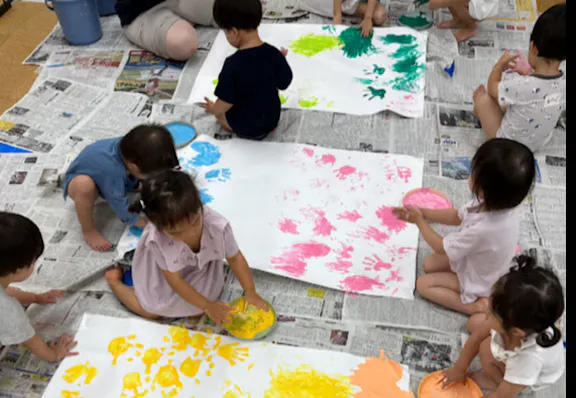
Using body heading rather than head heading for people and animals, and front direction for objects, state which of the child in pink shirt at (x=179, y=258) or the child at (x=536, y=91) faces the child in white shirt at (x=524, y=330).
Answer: the child in pink shirt

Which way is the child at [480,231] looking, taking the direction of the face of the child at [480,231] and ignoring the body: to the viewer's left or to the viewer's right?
to the viewer's left

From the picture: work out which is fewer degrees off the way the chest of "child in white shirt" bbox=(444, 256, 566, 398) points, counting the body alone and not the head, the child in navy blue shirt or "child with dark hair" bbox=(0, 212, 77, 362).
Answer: the child with dark hair

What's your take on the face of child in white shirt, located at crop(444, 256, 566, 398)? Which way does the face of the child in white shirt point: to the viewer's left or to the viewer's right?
to the viewer's left

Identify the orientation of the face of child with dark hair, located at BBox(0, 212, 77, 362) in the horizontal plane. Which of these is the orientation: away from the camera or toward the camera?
away from the camera

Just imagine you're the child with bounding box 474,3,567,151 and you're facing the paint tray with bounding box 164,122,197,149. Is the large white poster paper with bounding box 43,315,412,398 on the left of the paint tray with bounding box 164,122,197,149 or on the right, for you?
left

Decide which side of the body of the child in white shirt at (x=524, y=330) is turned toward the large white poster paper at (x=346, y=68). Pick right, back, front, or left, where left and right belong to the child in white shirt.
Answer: right

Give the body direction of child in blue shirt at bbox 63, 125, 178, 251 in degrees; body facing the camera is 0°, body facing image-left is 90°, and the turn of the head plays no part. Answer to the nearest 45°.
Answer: approximately 270°
